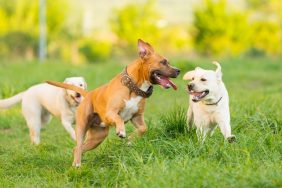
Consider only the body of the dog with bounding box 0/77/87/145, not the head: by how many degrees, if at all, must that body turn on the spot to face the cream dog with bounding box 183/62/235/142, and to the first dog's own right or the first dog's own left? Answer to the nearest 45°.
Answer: approximately 45° to the first dog's own right

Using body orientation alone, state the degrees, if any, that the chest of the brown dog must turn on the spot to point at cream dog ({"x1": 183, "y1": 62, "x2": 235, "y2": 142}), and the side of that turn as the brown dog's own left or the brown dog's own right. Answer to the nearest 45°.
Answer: approximately 45° to the brown dog's own left

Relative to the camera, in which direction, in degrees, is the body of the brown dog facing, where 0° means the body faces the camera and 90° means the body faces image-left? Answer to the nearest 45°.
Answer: approximately 315°

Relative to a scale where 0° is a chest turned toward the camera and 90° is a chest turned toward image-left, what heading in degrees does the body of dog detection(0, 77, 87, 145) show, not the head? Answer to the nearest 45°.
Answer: approximately 270°

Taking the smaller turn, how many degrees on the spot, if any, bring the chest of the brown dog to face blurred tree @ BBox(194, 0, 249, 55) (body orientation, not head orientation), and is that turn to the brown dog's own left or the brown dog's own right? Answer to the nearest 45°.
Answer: approximately 135° to the brown dog's own left

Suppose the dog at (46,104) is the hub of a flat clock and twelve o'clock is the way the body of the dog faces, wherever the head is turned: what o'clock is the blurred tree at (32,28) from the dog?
The blurred tree is roughly at 9 o'clock from the dog.

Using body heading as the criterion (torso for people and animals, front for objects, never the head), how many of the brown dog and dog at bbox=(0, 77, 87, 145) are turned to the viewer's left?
0

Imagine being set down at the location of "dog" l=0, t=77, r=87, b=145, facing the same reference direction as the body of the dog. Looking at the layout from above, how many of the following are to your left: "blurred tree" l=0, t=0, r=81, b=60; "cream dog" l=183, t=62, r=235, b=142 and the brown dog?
1

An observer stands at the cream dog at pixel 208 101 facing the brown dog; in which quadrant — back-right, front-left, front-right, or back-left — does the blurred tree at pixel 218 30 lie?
back-right

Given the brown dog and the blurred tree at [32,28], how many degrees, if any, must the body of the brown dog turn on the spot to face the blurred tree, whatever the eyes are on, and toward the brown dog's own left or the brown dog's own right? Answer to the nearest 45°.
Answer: approximately 135° to the brown dog's own left

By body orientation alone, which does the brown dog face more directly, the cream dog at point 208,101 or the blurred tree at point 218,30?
the cream dog
